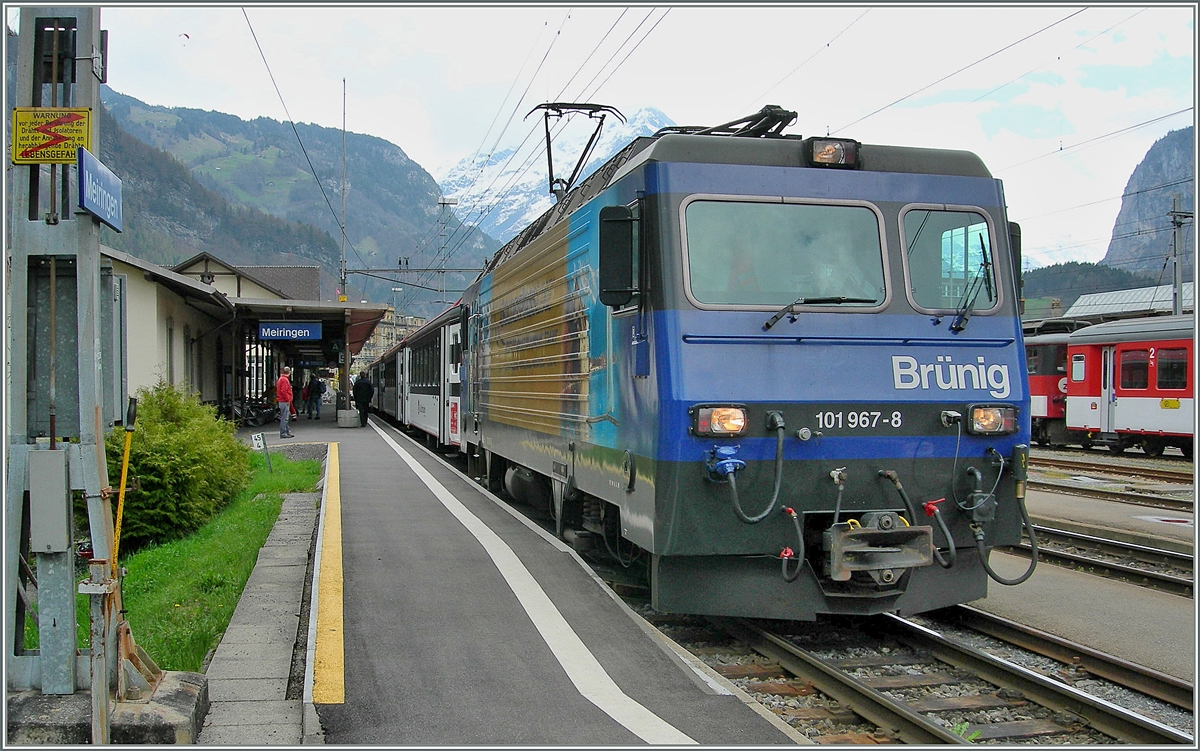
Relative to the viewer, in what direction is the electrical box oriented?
toward the camera

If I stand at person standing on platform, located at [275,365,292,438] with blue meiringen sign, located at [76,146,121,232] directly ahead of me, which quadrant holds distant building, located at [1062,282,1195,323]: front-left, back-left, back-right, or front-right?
back-left

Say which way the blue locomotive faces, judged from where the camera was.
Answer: facing the viewer and to the right of the viewer

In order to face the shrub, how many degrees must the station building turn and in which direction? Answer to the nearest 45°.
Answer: approximately 45° to its right

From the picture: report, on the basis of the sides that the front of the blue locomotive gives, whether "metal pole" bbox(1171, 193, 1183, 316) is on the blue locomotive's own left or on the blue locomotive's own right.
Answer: on the blue locomotive's own left

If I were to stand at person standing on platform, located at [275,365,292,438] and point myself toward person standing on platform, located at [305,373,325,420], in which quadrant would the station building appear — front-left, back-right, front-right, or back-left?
front-left

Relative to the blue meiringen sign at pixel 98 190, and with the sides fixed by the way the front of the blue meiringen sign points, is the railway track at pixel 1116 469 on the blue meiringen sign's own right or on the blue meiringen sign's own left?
on the blue meiringen sign's own left

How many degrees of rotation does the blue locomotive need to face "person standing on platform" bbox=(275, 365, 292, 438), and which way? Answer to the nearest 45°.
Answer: approximately 180°

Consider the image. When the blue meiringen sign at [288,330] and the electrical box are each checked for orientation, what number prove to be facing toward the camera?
2

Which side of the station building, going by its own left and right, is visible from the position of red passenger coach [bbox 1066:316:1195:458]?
front

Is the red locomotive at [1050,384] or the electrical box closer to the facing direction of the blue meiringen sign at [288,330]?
the electrical box

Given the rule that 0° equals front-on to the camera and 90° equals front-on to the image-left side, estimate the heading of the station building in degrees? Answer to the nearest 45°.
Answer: approximately 315°

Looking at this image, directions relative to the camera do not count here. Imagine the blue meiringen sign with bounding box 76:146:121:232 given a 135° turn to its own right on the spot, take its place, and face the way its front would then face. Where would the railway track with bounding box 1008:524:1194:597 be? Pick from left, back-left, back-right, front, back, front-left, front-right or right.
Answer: back

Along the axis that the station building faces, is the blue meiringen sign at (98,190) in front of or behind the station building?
in front

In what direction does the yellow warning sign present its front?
toward the camera
